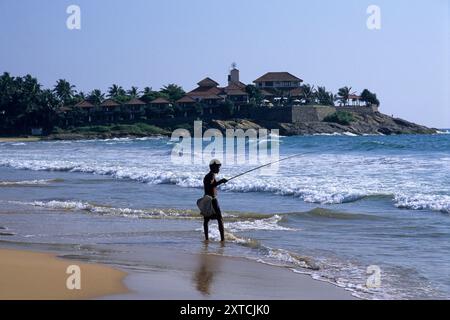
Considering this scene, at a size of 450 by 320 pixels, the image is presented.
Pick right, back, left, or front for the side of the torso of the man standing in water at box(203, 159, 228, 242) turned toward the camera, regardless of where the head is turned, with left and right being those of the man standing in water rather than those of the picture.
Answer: right
